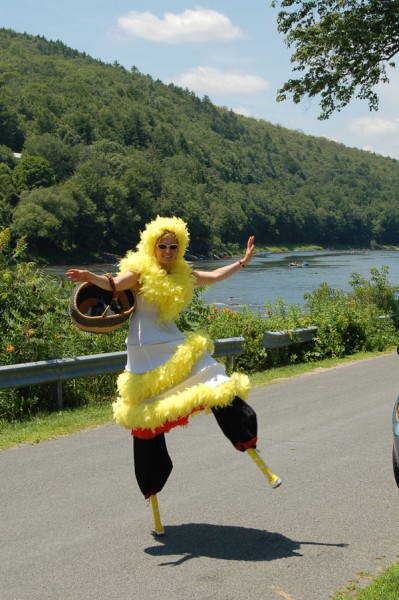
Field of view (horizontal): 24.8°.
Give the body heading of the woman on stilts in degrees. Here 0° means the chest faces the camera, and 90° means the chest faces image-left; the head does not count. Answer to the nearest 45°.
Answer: approximately 315°

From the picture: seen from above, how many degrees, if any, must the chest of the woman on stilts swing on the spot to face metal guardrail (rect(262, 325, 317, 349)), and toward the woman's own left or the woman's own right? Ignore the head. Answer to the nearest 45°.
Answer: approximately 135° to the woman's own left

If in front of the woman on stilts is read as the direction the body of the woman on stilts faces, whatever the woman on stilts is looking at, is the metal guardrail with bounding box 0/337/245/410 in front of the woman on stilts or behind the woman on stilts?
behind
